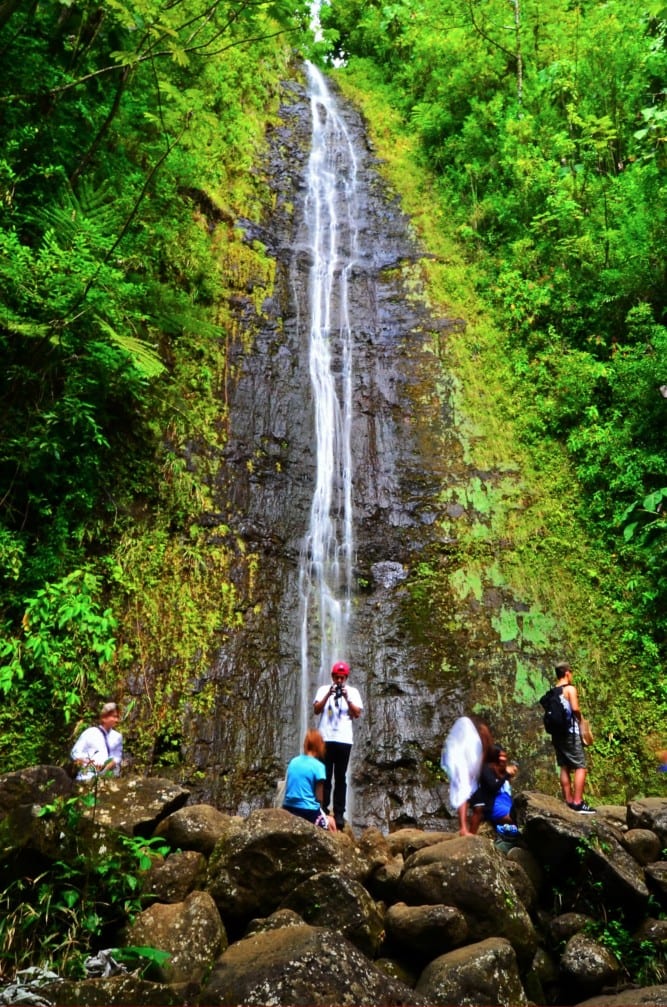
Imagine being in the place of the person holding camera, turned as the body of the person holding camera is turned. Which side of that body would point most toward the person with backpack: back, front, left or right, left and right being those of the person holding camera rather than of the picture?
left

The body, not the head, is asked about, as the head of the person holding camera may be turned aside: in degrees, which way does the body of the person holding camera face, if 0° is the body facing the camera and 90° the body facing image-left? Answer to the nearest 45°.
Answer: approximately 0°

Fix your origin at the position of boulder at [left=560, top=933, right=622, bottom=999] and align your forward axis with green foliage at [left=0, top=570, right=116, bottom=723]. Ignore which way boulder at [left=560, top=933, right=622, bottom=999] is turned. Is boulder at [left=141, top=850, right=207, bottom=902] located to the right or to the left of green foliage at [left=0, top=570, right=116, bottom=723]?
left

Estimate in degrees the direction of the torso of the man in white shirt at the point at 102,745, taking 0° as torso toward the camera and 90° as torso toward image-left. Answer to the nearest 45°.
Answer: approximately 315°

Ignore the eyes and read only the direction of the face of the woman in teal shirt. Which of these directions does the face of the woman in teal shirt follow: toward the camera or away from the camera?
away from the camera

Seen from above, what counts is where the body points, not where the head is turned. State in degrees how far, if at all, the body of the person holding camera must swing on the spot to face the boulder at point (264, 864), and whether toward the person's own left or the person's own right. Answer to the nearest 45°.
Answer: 0° — they already face it

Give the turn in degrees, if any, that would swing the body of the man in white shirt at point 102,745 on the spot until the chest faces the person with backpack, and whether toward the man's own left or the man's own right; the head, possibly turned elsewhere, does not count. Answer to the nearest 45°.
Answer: approximately 45° to the man's own left
